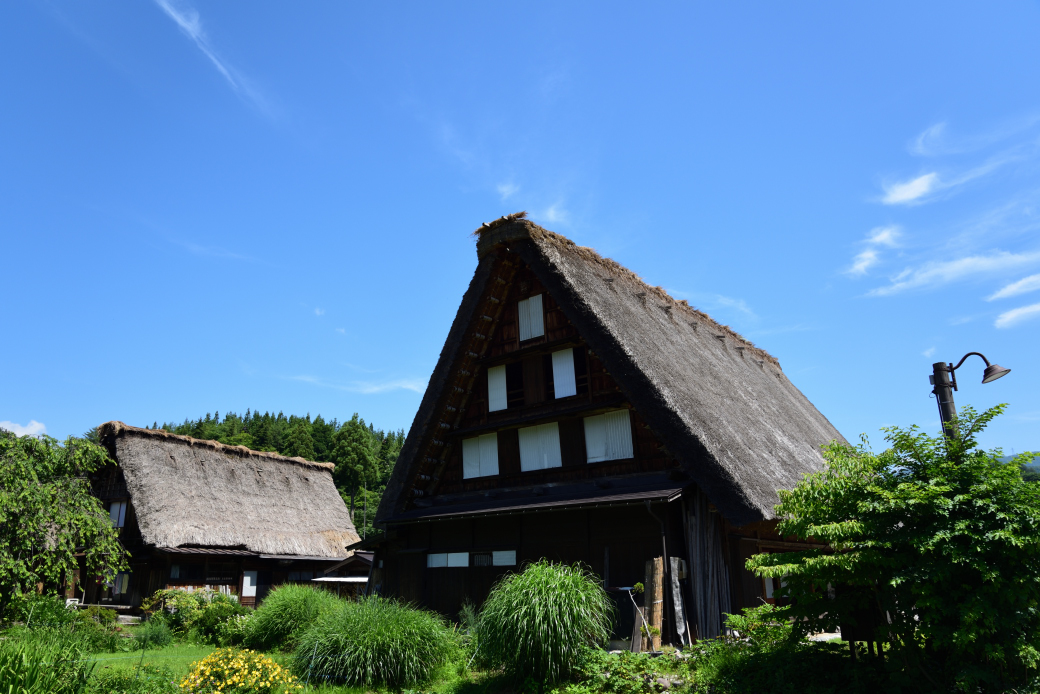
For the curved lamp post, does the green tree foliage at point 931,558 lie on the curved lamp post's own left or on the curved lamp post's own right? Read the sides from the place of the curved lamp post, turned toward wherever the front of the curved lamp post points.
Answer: on the curved lamp post's own right

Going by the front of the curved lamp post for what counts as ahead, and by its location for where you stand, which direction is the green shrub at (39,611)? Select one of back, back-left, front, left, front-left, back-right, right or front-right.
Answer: back

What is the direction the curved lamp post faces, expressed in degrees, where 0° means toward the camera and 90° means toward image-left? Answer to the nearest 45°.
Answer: approximately 270°

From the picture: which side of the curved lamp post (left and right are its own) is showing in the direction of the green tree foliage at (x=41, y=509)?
back

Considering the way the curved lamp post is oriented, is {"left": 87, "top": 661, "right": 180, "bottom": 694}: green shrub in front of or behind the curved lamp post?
behind

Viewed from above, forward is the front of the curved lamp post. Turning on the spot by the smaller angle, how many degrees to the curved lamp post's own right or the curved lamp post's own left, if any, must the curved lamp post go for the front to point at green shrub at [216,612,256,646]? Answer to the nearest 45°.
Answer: approximately 180°

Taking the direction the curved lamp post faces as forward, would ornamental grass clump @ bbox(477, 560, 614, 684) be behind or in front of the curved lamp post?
behind

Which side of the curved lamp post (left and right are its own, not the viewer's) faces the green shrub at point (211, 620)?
back

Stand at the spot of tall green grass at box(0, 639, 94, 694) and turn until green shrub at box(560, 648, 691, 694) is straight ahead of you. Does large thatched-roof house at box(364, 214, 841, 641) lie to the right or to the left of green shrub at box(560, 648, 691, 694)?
left

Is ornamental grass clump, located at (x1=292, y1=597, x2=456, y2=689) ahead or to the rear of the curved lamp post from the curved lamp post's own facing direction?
to the rear

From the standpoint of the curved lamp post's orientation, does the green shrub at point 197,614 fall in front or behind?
behind
